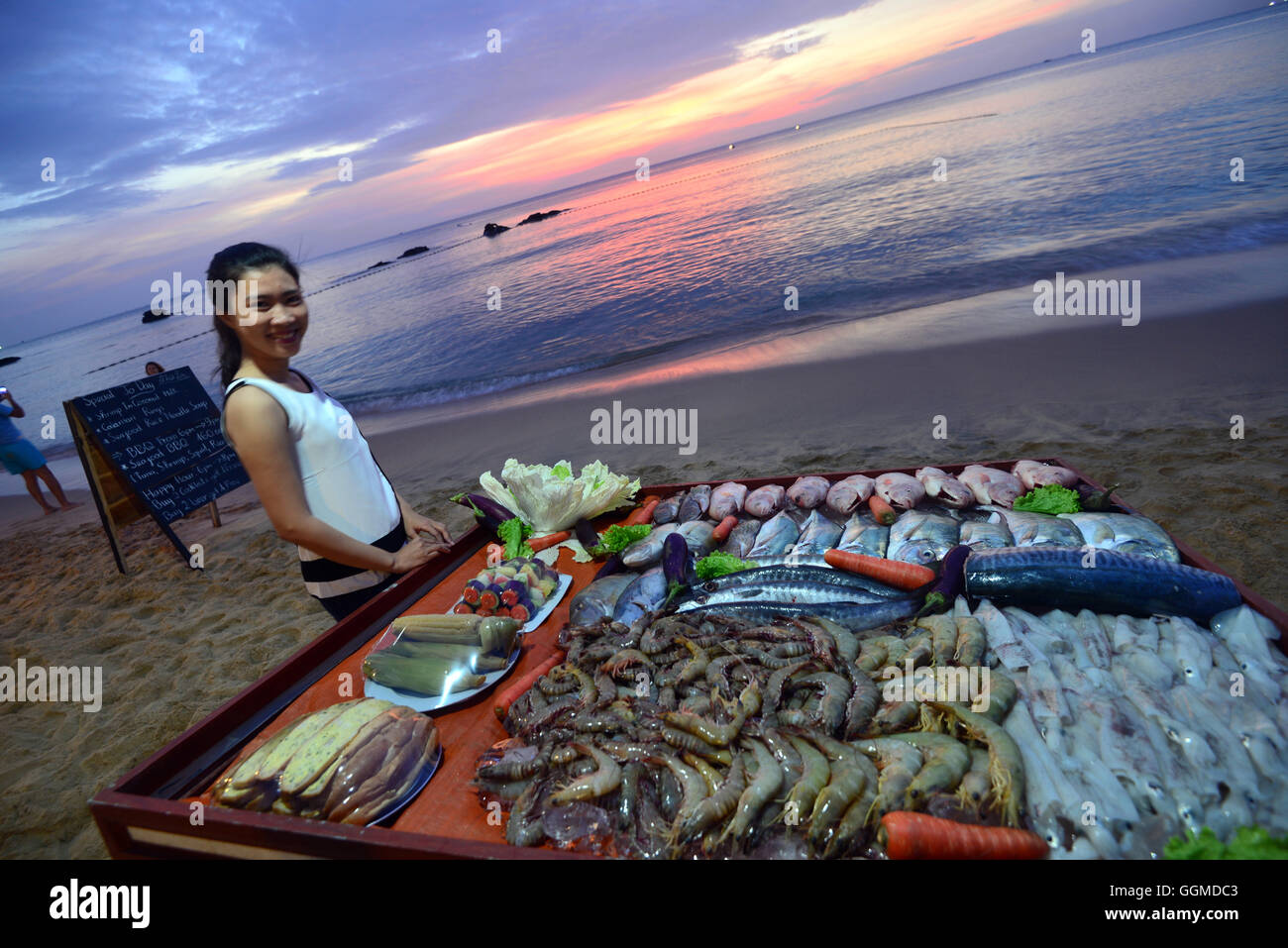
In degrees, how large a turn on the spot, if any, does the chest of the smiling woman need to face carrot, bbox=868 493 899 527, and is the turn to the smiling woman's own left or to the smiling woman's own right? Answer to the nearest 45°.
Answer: approximately 45° to the smiling woman's own left

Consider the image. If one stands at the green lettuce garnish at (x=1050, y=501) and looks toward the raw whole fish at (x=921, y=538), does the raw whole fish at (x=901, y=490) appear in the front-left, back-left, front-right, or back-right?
front-right

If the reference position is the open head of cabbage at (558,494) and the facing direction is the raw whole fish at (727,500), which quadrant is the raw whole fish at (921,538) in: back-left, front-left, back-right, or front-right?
front-right

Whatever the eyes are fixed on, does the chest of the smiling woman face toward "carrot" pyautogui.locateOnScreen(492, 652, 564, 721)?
yes

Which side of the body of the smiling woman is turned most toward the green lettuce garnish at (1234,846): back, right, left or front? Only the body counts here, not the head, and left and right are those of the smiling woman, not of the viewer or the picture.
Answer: front

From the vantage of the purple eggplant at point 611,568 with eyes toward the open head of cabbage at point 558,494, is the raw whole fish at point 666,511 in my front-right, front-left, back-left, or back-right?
front-right

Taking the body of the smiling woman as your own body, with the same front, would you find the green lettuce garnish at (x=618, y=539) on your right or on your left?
on your left

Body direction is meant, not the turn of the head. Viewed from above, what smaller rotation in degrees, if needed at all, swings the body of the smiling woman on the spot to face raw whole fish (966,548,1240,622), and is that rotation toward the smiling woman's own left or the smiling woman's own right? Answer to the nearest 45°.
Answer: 0° — they already face it

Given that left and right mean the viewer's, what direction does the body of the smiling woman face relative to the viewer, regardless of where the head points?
facing the viewer and to the right of the viewer

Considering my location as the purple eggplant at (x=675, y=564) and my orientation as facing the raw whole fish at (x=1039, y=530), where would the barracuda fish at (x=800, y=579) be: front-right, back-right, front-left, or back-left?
front-right

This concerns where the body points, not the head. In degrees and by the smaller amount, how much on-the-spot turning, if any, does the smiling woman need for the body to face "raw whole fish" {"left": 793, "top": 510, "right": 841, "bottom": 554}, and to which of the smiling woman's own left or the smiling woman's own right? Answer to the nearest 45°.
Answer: approximately 45° to the smiling woman's own left

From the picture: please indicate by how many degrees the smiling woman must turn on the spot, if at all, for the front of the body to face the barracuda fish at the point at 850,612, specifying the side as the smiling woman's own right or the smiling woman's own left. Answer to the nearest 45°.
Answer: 0° — they already face it
